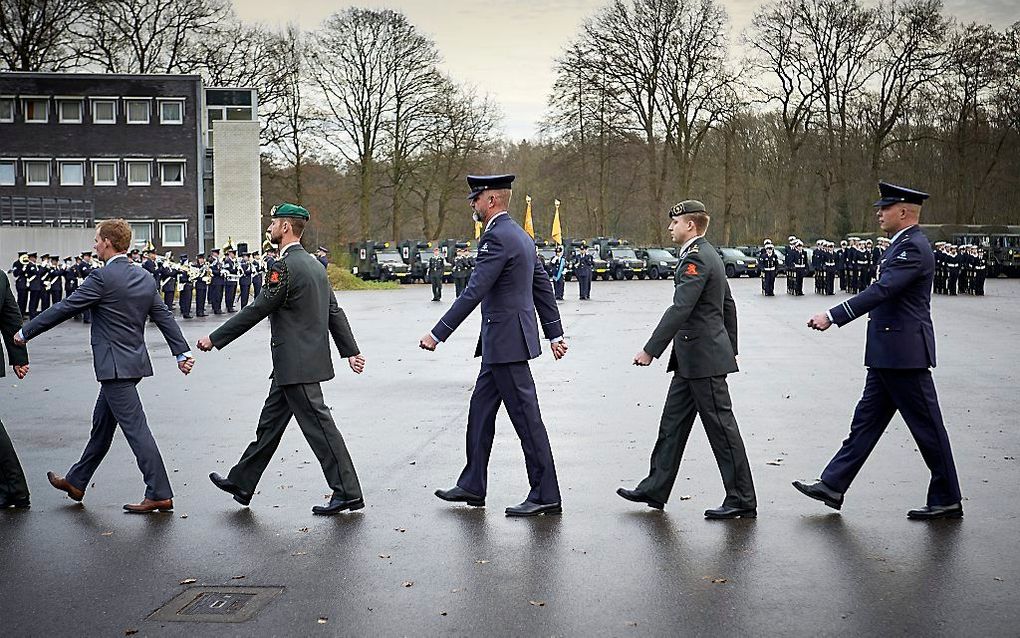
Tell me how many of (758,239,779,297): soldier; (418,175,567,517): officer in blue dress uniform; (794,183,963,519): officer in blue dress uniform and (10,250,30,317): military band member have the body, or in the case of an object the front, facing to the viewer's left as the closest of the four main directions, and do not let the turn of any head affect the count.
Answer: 2

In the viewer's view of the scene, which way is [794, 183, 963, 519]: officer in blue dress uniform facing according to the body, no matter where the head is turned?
to the viewer's left

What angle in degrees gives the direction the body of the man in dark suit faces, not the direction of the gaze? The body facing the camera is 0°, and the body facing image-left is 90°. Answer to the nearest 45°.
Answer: approximately 135°

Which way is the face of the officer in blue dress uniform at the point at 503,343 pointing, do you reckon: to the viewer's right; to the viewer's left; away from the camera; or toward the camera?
to the viewer's left

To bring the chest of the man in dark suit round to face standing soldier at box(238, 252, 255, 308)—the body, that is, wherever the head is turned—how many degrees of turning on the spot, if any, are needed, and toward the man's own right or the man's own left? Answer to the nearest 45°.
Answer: approximately 45° to the man's own right

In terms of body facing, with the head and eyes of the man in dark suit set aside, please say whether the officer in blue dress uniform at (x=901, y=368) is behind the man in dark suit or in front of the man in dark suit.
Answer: behind

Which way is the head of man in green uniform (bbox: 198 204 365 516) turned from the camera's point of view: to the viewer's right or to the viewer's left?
to the viewer's left

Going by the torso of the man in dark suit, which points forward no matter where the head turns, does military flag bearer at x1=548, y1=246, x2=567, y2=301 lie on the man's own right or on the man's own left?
on the man's own right

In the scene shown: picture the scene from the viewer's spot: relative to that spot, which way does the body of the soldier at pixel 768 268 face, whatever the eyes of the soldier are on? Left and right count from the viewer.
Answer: facing the viewer

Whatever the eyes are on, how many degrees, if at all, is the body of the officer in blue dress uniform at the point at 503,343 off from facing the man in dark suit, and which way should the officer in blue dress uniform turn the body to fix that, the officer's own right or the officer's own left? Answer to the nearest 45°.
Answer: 0° — they already face them

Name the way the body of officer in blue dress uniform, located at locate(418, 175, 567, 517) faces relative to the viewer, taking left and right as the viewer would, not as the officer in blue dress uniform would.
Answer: facing to the left of the viewer

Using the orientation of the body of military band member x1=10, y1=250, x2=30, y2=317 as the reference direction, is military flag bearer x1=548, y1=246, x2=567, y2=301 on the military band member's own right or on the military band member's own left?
on the military band member's own left

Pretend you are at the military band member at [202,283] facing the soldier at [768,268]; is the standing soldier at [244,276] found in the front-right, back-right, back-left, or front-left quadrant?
front-left

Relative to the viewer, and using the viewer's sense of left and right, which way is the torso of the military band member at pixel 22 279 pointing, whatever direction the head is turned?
facing the viewer and to the right of the viewer

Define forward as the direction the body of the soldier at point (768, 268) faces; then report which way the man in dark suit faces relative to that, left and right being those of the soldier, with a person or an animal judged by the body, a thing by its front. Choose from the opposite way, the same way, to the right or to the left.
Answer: to the right
